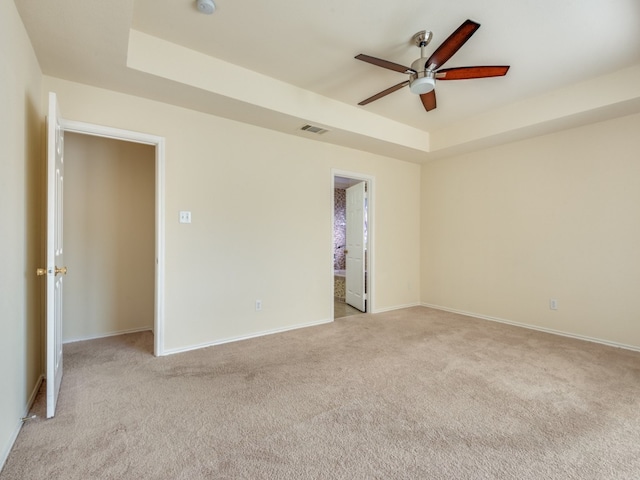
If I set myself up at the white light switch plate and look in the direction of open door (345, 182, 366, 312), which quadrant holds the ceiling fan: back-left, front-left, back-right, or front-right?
front-right

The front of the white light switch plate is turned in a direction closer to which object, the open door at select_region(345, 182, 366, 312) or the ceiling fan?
the ceiling fan

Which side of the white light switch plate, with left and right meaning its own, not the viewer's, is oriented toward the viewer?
front

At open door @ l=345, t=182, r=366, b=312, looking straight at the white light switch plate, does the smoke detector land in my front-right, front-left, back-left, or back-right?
front-left

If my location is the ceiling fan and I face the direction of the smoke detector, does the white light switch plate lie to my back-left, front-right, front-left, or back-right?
front-right

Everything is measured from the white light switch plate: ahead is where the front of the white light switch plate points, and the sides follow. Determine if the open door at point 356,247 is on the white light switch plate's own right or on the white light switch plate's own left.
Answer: on the white light switch plate's own left

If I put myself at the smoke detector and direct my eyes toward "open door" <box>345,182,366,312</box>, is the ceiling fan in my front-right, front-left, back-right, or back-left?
front-right

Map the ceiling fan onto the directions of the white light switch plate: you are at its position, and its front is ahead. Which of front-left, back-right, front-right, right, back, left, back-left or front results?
front-left
